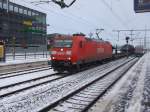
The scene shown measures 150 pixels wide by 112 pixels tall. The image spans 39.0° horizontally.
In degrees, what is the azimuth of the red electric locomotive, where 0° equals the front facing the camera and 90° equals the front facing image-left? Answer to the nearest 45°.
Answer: approximately 45°

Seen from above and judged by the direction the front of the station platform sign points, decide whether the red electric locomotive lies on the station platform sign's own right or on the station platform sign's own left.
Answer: on the station platform sign's own right

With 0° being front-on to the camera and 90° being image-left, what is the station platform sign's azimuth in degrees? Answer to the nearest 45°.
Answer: approximately 0°
